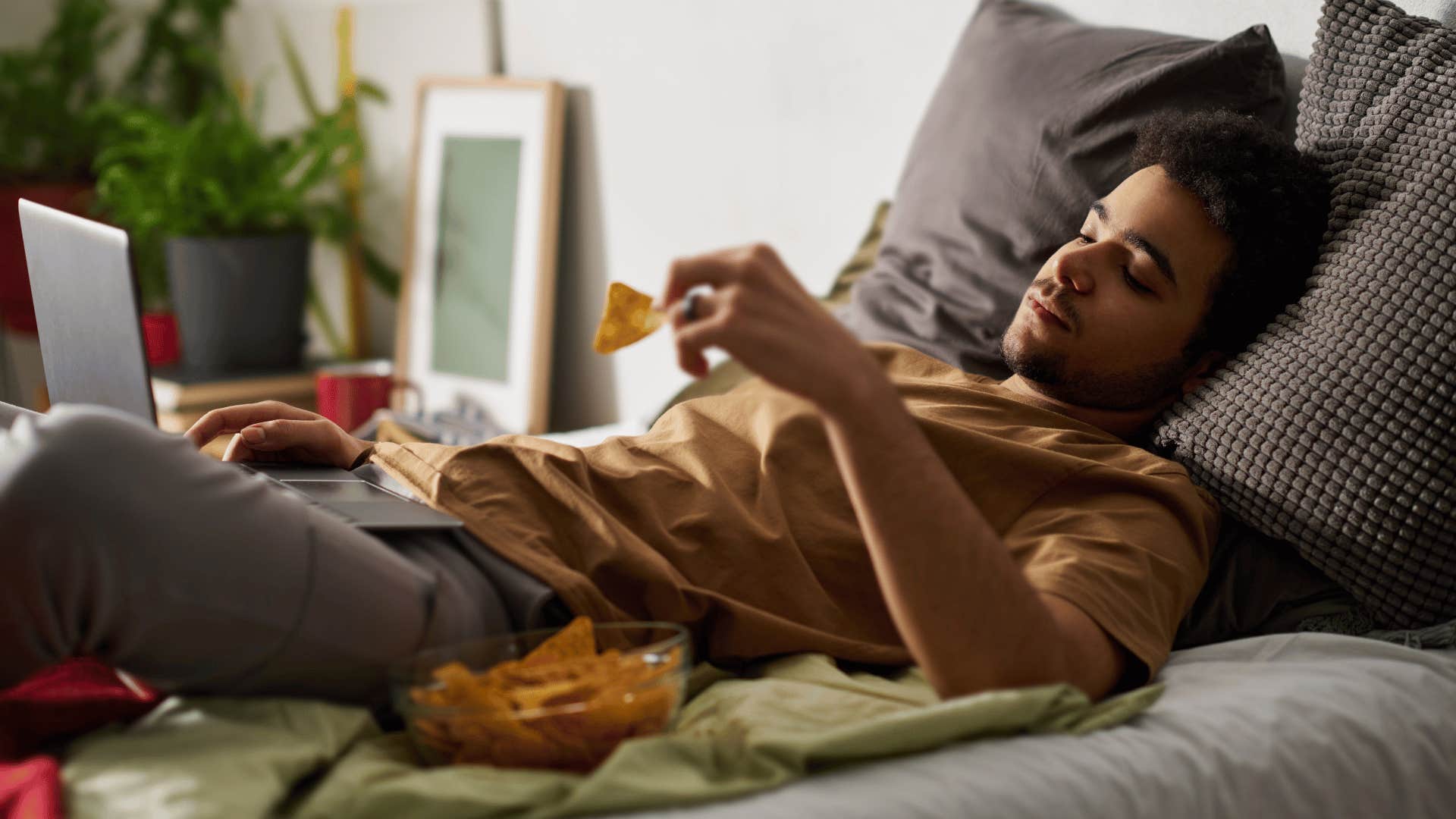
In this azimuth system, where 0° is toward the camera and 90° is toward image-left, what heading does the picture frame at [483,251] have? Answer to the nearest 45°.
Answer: approximately 45°

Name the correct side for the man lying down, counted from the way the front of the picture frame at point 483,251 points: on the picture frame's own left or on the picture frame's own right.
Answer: on the picture frame's own left

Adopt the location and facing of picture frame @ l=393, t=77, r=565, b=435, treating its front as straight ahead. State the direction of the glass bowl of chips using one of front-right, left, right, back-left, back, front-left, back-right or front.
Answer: front-left

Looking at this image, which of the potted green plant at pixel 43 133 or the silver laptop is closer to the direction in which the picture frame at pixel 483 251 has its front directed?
the silver laptop

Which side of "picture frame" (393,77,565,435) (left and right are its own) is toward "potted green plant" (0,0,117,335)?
right

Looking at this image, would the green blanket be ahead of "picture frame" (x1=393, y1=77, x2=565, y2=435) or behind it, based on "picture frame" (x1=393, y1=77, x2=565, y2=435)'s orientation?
ahead

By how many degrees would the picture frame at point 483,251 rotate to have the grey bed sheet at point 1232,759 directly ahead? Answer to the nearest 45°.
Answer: approximately 45° to its left
